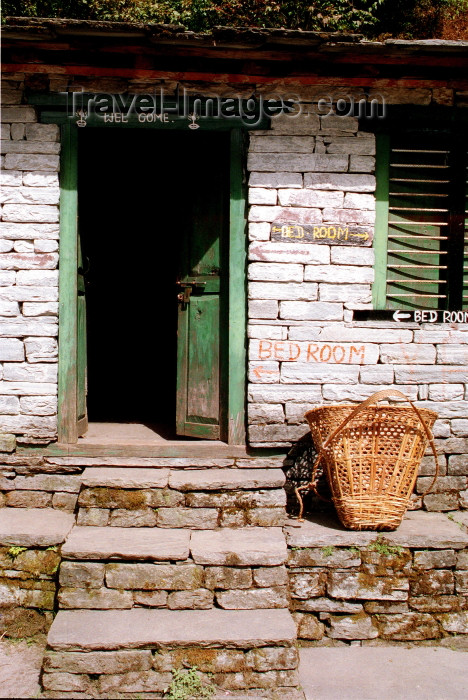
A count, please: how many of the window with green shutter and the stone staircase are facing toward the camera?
2

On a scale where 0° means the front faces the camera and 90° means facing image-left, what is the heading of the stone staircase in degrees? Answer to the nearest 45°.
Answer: approximately 0°

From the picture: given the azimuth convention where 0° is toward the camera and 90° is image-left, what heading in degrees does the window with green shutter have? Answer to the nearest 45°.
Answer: approximately 0°
